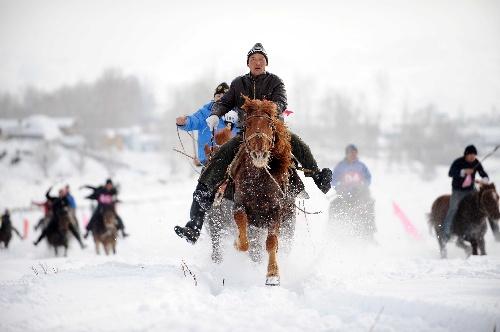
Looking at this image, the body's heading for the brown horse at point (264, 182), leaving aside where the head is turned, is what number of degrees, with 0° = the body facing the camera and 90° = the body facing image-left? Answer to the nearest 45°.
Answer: approximately 0°

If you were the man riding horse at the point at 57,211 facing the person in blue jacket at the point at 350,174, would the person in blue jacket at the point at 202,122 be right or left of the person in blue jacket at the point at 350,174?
right

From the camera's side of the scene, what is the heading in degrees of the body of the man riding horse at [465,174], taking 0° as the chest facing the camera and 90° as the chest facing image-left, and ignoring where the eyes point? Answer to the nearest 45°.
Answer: approximately 315°

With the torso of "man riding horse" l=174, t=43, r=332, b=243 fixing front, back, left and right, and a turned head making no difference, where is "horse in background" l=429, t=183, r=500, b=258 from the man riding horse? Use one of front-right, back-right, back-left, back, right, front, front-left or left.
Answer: back-left

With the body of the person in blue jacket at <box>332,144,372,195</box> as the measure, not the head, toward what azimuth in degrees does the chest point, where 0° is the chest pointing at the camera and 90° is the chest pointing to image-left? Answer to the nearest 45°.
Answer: approximately 0°

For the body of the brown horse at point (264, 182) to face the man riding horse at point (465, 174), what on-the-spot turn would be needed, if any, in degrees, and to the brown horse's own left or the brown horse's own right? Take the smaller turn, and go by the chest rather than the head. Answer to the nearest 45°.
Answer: approximately 135° to the brown horse's own left
